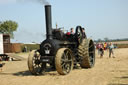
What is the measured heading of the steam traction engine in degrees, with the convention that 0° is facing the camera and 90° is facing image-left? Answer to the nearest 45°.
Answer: approximately 45°
